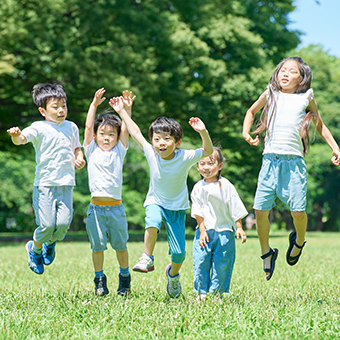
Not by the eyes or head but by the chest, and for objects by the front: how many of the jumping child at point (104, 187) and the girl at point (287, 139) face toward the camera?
2

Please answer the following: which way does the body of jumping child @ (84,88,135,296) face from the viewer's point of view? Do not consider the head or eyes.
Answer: toward the camera

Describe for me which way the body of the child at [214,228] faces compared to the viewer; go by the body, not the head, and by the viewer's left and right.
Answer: facing the viewer and to the left of the viewer

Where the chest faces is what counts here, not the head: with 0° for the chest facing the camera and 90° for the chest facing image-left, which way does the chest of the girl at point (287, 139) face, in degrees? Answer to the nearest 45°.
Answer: approximately 0°

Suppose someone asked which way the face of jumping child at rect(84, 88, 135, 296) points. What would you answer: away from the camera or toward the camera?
toward the camera

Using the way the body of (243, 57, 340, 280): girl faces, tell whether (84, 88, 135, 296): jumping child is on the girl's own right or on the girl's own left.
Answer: on the girl's own right

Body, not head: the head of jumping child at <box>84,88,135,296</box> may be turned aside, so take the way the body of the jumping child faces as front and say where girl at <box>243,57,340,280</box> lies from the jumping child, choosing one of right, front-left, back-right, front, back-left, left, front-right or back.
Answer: left

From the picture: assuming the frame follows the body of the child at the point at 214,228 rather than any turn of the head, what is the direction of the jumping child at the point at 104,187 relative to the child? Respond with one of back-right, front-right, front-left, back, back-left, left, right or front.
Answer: front-right

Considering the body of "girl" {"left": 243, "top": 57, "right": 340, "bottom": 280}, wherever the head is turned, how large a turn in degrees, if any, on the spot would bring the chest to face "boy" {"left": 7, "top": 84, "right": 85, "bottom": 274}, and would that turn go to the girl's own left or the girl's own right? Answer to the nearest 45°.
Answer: approximately 90° to the girl's own right

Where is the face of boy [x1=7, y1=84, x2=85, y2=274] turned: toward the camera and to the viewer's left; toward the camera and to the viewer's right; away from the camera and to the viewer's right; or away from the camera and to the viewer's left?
toward the camera and to the viewer's right
